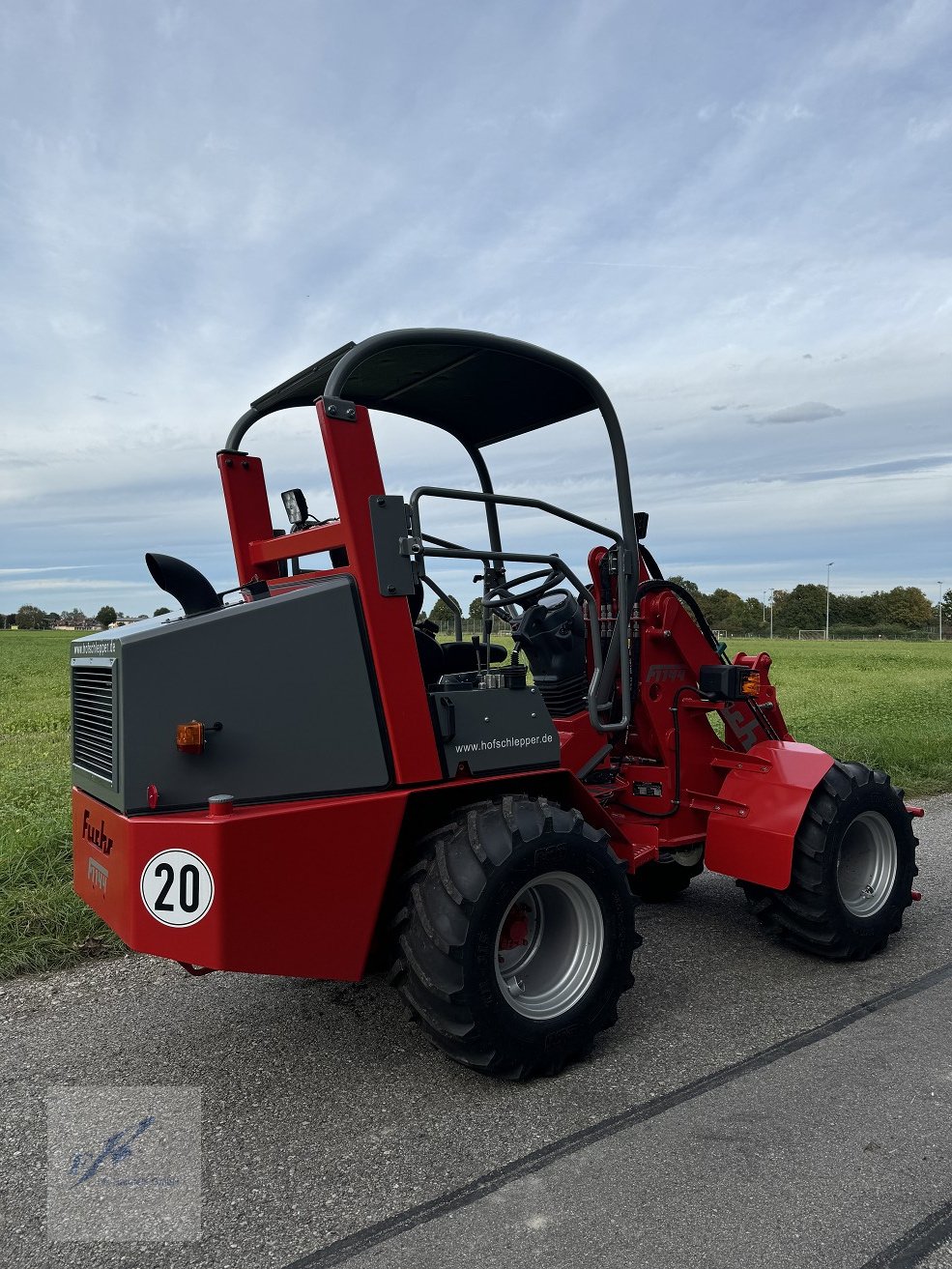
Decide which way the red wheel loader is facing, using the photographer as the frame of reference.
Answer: facing away from the viewer and to the right of the viewer
